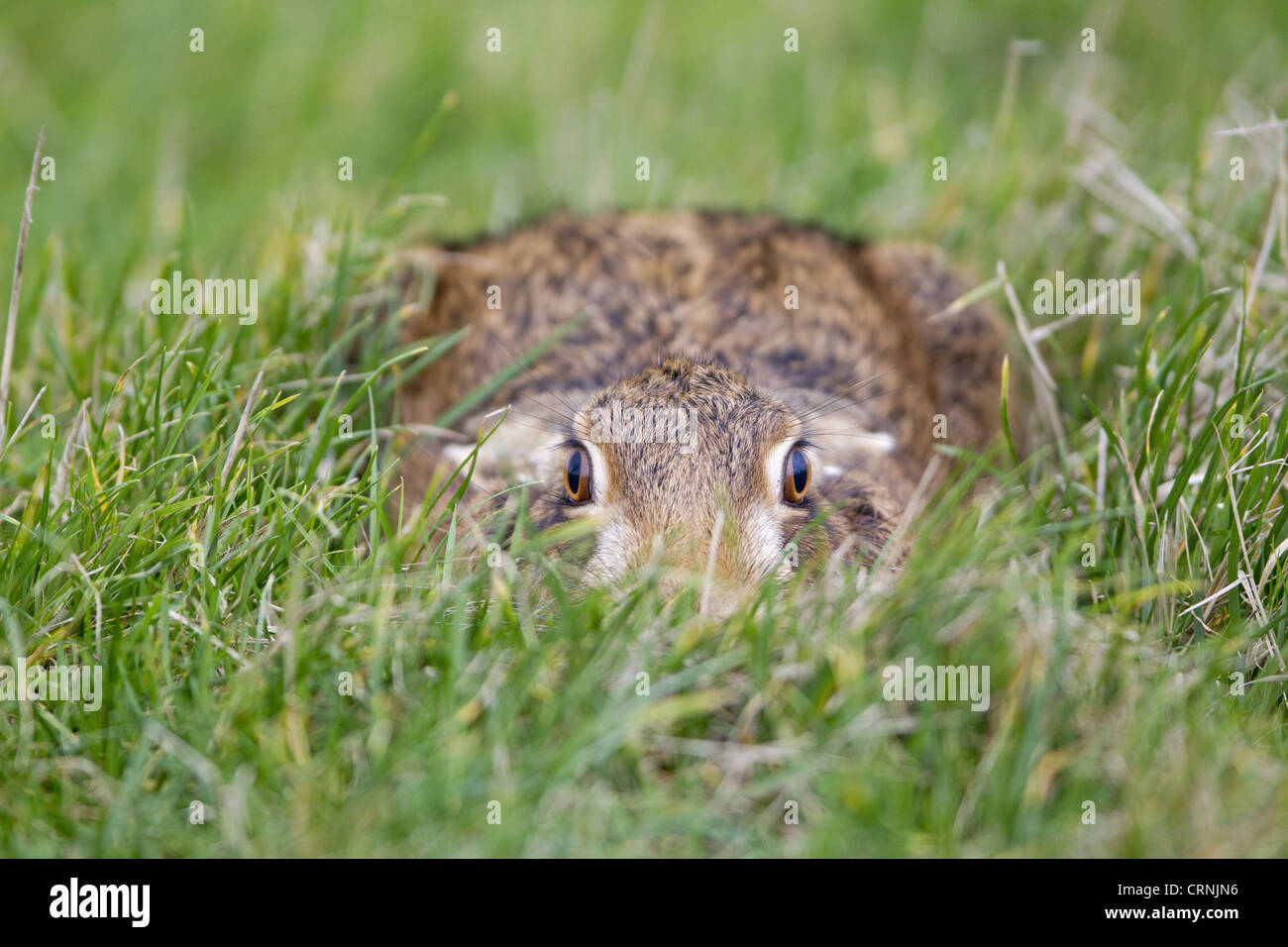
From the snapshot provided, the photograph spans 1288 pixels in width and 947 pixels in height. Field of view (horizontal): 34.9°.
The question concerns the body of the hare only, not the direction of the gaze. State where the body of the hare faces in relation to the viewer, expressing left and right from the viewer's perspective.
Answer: facing the viewer
